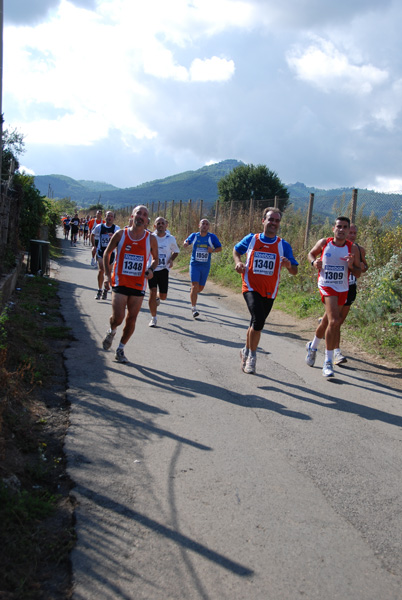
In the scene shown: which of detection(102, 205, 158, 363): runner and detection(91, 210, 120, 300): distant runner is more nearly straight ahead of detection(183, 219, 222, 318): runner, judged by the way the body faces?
the runner

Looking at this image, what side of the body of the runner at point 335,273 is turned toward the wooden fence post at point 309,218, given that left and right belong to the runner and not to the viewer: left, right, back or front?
back

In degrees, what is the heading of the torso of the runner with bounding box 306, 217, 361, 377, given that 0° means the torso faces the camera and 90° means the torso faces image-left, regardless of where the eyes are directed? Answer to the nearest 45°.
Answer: approximately 0°

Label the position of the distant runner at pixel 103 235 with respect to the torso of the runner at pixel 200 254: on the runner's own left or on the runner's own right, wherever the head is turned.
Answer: on the runner's own right

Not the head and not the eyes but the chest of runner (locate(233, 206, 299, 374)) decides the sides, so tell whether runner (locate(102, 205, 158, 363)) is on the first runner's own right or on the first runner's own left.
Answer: on the first runner's own right

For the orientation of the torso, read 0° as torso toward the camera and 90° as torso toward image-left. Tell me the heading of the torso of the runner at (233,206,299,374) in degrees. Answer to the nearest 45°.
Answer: approximately 0°
